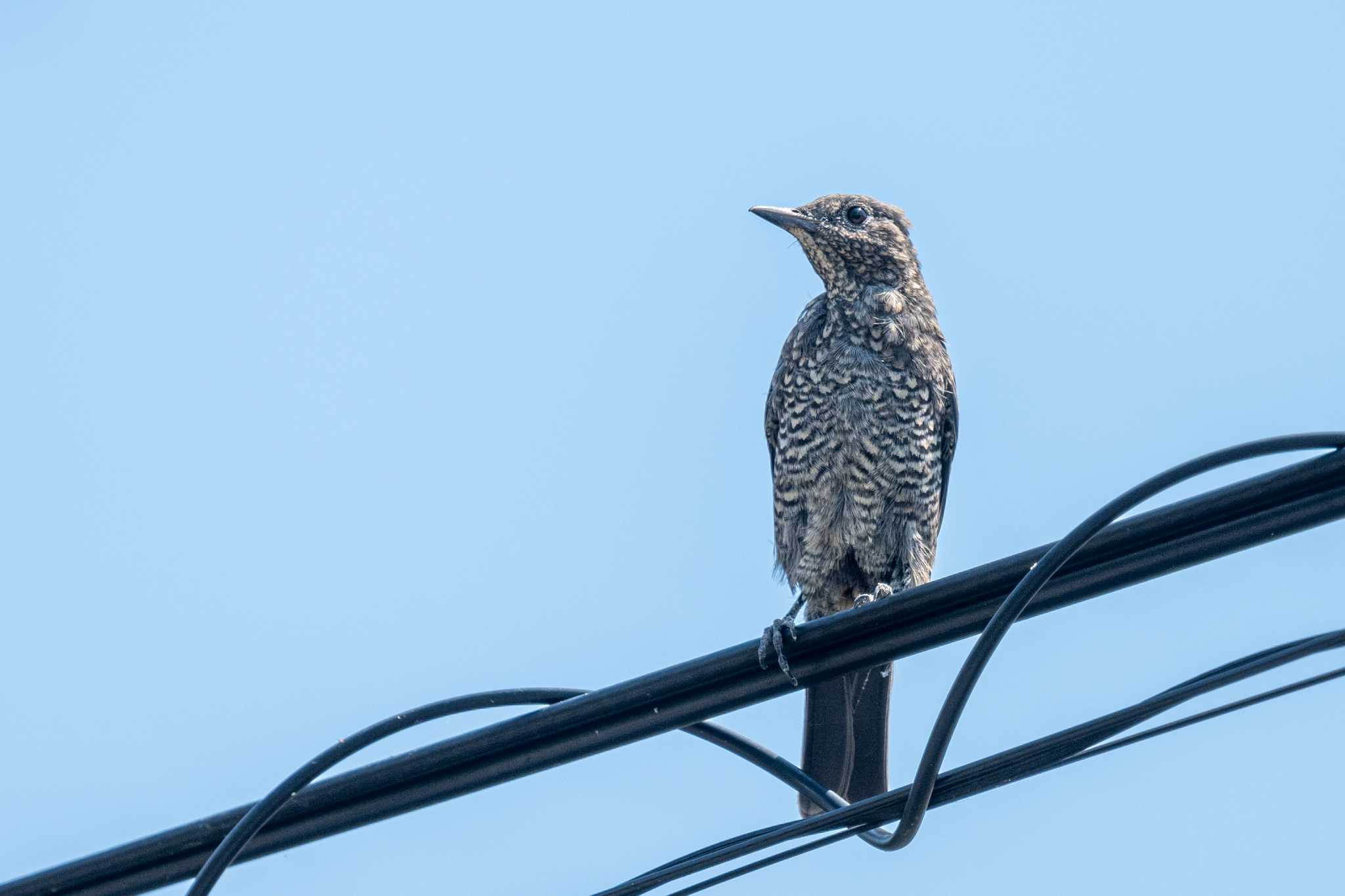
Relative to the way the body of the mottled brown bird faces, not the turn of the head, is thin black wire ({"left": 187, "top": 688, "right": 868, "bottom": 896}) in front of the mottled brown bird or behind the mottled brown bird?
in front

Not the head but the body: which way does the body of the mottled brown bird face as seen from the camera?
toward the camera

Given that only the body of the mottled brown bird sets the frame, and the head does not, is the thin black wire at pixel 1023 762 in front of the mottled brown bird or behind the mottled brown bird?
in front
